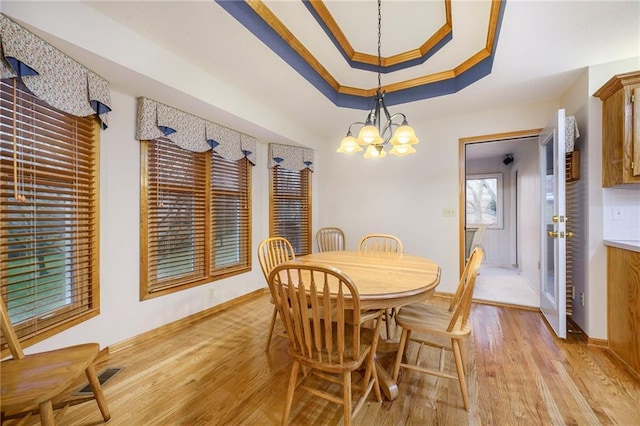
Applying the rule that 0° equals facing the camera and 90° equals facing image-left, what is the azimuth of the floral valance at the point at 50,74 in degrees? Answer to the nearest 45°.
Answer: approximately 315°

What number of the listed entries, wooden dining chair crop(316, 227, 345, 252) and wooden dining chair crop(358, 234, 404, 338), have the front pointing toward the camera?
2

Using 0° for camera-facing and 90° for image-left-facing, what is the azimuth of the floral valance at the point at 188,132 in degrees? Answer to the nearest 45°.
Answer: approximately 315°

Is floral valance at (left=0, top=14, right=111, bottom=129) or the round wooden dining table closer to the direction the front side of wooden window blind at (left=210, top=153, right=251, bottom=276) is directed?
the round wooden dining table

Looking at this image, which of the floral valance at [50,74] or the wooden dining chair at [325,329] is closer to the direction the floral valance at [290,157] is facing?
the wooden dining chair

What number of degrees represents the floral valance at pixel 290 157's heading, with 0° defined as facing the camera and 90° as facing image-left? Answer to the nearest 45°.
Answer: approximately 315°

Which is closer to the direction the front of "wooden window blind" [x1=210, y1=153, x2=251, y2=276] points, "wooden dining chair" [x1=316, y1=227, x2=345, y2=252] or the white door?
the white door

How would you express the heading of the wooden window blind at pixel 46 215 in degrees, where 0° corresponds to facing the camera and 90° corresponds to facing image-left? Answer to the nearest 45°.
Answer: approximately 315°

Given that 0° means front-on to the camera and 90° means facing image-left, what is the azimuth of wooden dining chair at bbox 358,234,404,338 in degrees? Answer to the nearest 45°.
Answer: approximately 0°
